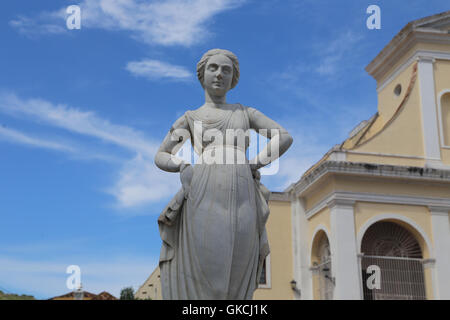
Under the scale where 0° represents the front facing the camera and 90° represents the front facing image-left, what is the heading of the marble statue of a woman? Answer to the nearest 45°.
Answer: approximately 0°
